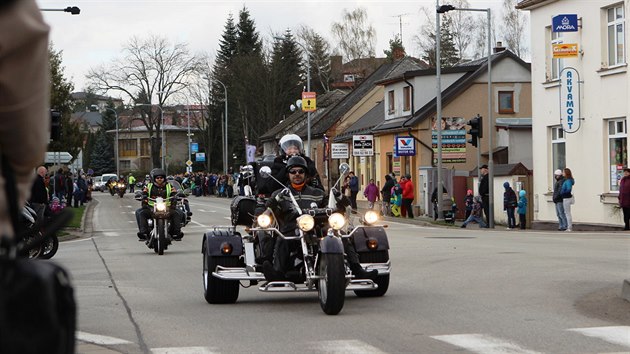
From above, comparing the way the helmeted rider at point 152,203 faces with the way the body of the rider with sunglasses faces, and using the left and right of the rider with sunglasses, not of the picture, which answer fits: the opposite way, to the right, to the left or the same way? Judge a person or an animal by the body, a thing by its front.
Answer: the same way

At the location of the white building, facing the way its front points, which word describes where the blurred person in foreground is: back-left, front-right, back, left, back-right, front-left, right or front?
front-left

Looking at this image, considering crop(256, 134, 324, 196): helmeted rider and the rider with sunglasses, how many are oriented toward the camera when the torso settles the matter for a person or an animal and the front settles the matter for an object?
2

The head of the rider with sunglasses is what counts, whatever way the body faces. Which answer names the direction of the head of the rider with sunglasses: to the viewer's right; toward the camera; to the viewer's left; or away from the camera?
toward the camera

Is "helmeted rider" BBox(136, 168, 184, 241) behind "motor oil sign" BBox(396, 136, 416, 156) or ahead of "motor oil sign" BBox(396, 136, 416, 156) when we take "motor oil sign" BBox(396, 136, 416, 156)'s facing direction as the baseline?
ahead

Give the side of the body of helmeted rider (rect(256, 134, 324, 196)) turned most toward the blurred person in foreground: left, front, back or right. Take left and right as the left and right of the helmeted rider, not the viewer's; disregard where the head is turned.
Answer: front

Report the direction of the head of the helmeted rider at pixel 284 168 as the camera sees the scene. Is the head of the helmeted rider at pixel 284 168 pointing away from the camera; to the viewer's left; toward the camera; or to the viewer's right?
toward the camera

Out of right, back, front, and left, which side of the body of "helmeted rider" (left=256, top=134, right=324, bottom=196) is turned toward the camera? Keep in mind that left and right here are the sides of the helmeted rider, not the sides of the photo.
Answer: front

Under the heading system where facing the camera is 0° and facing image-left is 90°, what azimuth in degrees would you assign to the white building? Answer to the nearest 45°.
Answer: approximately 45°

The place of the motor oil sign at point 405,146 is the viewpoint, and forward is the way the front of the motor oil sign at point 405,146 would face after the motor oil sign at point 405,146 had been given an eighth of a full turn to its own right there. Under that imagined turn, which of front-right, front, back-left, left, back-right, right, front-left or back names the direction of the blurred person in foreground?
front-left

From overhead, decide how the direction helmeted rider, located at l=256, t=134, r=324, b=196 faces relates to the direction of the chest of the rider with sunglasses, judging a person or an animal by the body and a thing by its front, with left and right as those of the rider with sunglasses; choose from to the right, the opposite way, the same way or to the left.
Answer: the same way

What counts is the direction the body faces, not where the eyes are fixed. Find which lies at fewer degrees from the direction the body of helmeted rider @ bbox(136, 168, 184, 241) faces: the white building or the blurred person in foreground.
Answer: the blurred person in foreground

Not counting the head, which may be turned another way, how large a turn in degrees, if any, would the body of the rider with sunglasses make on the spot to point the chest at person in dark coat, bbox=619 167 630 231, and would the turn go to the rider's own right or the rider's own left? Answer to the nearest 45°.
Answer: approximately 135° to the rider's own left

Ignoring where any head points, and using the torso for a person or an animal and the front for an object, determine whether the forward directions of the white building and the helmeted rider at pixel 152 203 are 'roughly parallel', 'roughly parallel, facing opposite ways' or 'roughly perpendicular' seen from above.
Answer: roughly perpendicular
